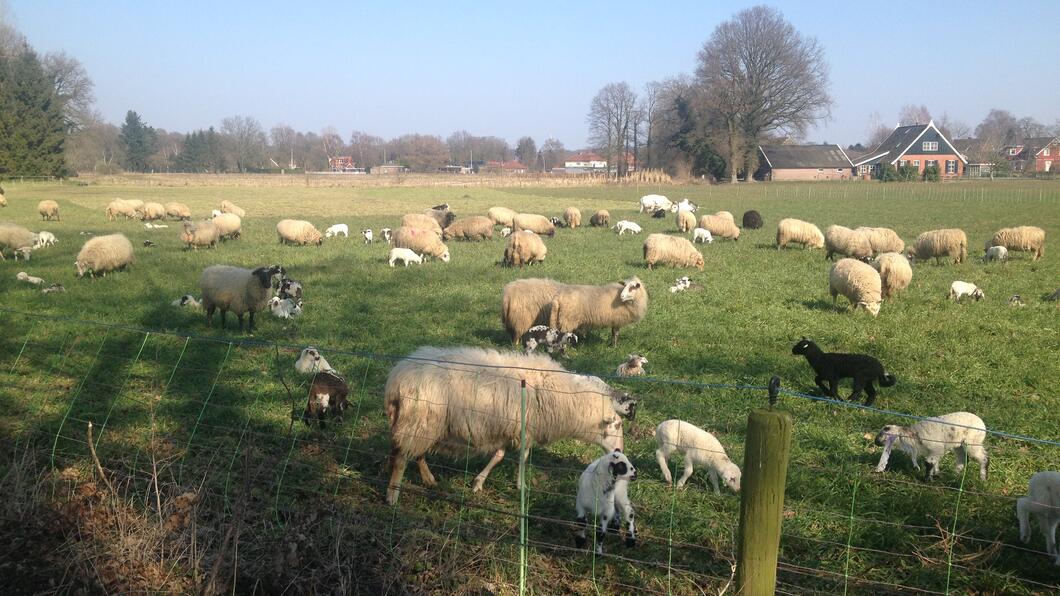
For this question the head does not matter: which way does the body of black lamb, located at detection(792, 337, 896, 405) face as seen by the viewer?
to the viewer's left

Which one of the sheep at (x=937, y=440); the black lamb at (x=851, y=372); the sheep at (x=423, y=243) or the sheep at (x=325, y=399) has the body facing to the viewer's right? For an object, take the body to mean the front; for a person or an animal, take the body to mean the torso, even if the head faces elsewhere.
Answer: the sheep at (x=423, y=243)

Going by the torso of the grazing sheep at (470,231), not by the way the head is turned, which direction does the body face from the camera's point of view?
to the viewer's left

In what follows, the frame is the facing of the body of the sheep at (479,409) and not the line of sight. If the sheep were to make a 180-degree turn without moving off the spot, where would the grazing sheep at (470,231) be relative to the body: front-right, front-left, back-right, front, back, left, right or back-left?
right

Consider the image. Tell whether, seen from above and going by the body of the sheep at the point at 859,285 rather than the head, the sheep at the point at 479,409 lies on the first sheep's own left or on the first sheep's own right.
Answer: on the first sheep's own right

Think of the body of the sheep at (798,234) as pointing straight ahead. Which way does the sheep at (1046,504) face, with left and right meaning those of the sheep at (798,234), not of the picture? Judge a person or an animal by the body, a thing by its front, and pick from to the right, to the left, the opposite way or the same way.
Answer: the same way

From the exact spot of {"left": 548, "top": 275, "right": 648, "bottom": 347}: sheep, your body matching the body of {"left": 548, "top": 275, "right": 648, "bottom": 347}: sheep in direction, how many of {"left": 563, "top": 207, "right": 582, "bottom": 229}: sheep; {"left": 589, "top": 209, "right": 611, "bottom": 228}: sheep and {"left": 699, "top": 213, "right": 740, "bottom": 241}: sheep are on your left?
3

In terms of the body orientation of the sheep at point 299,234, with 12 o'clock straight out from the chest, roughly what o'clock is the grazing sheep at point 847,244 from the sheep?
The grazing sheep is roughly at 1 o'clock from the sheep.

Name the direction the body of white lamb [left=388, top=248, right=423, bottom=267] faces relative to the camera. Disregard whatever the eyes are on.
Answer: to the viewer's right

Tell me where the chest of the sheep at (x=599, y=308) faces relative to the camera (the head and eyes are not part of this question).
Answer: to the viewer's right

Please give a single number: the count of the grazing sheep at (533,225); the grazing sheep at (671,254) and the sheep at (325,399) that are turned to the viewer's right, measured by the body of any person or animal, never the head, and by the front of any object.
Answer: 2

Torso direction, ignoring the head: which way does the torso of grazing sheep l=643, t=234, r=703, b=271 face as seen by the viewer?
to the viewer's right

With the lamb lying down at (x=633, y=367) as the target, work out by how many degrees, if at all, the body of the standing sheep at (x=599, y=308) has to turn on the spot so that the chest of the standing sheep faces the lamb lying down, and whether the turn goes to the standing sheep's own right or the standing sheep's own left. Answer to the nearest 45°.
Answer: approximately 90° to the standing sheep's own right

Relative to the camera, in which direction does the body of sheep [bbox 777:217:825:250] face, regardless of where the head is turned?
to the viewer's right

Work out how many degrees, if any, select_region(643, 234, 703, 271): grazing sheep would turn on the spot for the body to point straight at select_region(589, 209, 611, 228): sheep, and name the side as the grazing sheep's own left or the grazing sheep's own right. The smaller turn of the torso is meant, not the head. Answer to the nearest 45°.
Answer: approximately 90° to the grazing sheep's own left
